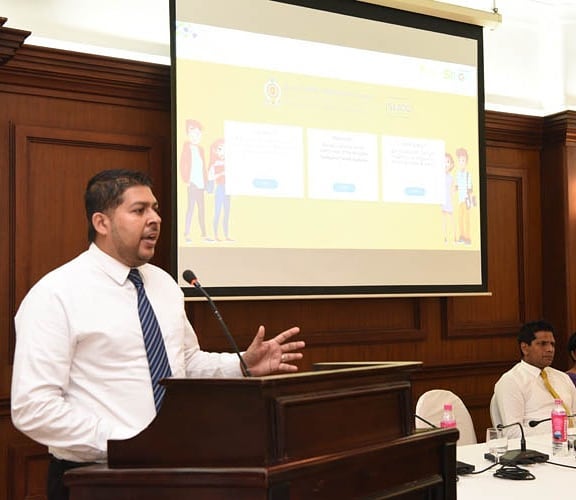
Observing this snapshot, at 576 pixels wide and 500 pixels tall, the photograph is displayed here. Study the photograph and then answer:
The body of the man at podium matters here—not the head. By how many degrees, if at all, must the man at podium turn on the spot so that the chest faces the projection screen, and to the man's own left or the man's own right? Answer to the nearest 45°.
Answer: approximately 90° to the man's own left

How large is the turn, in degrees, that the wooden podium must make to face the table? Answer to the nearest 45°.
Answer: approximately 90° to its left

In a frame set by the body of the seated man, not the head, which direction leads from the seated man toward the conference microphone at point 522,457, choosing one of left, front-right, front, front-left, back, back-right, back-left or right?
front-right

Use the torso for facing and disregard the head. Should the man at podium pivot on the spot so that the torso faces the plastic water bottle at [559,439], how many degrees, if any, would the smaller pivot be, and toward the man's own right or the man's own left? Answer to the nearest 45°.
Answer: approximately 90° to the man's own left

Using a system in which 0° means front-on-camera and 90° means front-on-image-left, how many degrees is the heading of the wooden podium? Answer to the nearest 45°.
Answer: approximately 315°

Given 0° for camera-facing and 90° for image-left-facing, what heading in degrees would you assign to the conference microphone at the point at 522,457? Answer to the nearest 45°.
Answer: approximately 90°

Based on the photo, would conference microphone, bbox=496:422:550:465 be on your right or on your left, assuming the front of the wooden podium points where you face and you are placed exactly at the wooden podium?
on your left

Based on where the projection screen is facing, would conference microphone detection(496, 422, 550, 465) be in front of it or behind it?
in front

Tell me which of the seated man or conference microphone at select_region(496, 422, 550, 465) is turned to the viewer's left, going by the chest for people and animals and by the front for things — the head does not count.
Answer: the conference microphone
